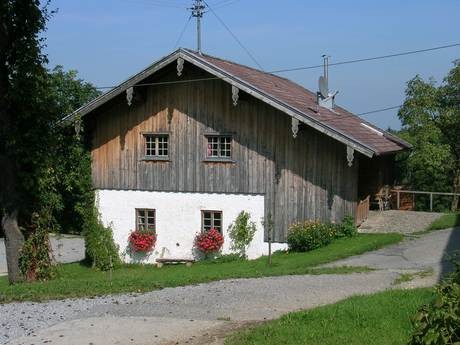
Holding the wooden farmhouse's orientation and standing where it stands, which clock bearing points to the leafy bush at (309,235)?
The leafy bush is roughly at 10 o'clock from the wooden farmhouse.

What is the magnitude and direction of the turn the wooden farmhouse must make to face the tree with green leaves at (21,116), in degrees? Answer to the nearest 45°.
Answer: approximately 45° to its right

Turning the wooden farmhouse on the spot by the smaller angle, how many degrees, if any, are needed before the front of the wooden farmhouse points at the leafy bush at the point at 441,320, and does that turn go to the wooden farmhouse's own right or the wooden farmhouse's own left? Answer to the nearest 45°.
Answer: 0° — it already faces it

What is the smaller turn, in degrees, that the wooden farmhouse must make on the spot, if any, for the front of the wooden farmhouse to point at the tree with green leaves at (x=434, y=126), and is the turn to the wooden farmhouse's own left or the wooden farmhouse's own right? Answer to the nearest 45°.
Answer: approximately 135° to the wooden farmhouse's own left

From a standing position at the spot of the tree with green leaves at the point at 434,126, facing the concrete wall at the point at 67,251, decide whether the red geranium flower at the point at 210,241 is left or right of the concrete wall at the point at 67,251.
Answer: left

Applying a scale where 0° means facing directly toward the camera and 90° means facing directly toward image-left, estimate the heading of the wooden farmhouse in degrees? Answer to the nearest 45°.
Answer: approximately 0°
